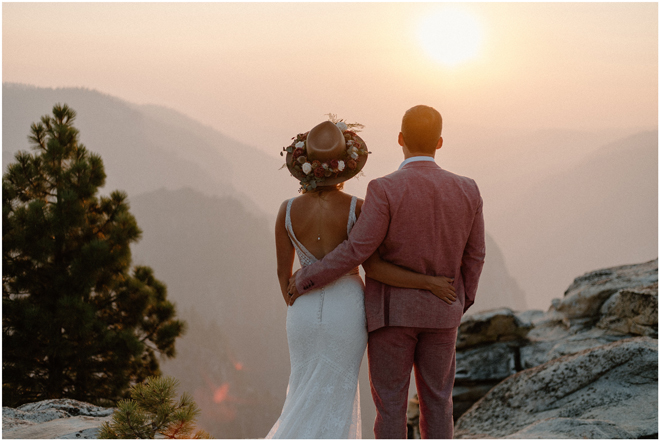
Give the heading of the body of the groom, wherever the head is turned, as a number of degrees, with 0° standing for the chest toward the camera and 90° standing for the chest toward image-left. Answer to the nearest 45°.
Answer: approximately 180°

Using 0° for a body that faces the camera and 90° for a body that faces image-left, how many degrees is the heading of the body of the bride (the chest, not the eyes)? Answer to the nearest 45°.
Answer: approximately 180°

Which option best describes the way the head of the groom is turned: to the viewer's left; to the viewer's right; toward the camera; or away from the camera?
away from the camera

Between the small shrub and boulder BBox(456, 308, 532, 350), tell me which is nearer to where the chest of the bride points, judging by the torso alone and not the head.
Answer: the boulder

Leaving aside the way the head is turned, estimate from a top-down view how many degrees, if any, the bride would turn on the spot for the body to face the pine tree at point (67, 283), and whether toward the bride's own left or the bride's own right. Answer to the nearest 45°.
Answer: approximately 45° to the bride's own left

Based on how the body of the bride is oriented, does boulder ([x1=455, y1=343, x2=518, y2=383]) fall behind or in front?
in front

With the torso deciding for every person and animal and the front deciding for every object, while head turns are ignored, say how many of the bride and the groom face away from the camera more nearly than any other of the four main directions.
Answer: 2

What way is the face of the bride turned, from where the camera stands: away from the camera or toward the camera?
away from the camera

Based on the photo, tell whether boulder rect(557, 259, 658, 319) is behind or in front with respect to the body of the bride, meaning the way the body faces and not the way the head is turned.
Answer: in front
